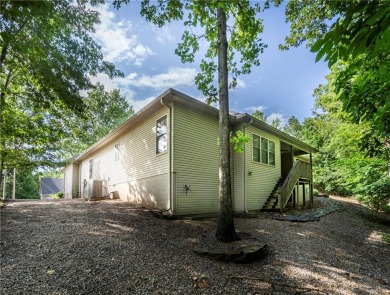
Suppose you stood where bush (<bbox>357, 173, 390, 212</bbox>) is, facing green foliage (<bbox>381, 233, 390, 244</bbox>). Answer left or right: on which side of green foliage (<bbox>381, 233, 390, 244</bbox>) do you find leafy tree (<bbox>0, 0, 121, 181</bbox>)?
right

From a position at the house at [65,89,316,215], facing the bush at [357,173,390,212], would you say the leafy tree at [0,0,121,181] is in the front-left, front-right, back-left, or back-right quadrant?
back-right
